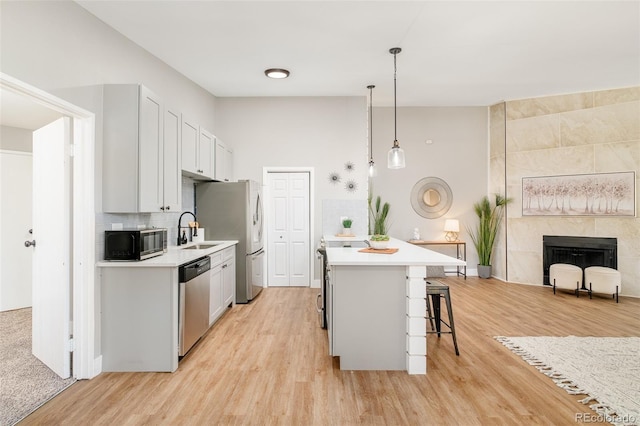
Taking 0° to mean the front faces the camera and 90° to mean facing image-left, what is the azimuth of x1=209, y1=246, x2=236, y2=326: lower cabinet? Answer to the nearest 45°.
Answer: approximately 270°

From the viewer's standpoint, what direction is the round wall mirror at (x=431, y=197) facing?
toward the camera

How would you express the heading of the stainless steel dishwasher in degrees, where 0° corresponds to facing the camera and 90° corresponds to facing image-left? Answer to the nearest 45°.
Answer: approximately 315°

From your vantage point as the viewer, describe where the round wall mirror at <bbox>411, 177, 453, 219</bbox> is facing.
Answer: facing the viewer

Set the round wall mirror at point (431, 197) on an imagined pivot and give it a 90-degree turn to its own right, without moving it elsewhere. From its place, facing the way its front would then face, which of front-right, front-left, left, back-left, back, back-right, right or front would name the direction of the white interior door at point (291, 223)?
front-left

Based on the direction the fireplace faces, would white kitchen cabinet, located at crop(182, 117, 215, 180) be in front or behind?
in front

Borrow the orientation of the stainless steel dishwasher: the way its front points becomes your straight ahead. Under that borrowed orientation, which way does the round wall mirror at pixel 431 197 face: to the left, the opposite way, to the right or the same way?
to the right

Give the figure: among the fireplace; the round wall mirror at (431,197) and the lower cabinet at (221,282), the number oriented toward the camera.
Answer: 2

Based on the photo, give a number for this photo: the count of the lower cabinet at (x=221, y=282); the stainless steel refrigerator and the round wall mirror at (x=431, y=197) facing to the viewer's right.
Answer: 2

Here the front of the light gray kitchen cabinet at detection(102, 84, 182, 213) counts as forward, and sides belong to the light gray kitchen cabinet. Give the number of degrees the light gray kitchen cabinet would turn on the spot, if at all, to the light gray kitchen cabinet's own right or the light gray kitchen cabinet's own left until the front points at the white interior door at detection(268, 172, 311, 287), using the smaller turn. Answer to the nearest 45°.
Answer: approximately 90° to the light gray kitchen cabinet's own left

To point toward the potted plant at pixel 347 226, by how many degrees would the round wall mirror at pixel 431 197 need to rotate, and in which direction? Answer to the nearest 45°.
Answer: approximately 45° to its right

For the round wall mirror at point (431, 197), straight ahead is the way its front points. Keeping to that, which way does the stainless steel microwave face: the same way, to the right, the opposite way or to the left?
to the left

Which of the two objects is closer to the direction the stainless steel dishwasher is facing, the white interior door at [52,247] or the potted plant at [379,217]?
the potted plant

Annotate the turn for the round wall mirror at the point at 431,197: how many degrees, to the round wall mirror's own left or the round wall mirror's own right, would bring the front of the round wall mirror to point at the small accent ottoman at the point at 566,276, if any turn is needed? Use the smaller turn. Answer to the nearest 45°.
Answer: approximately 45° to the round wall mirror's own left
